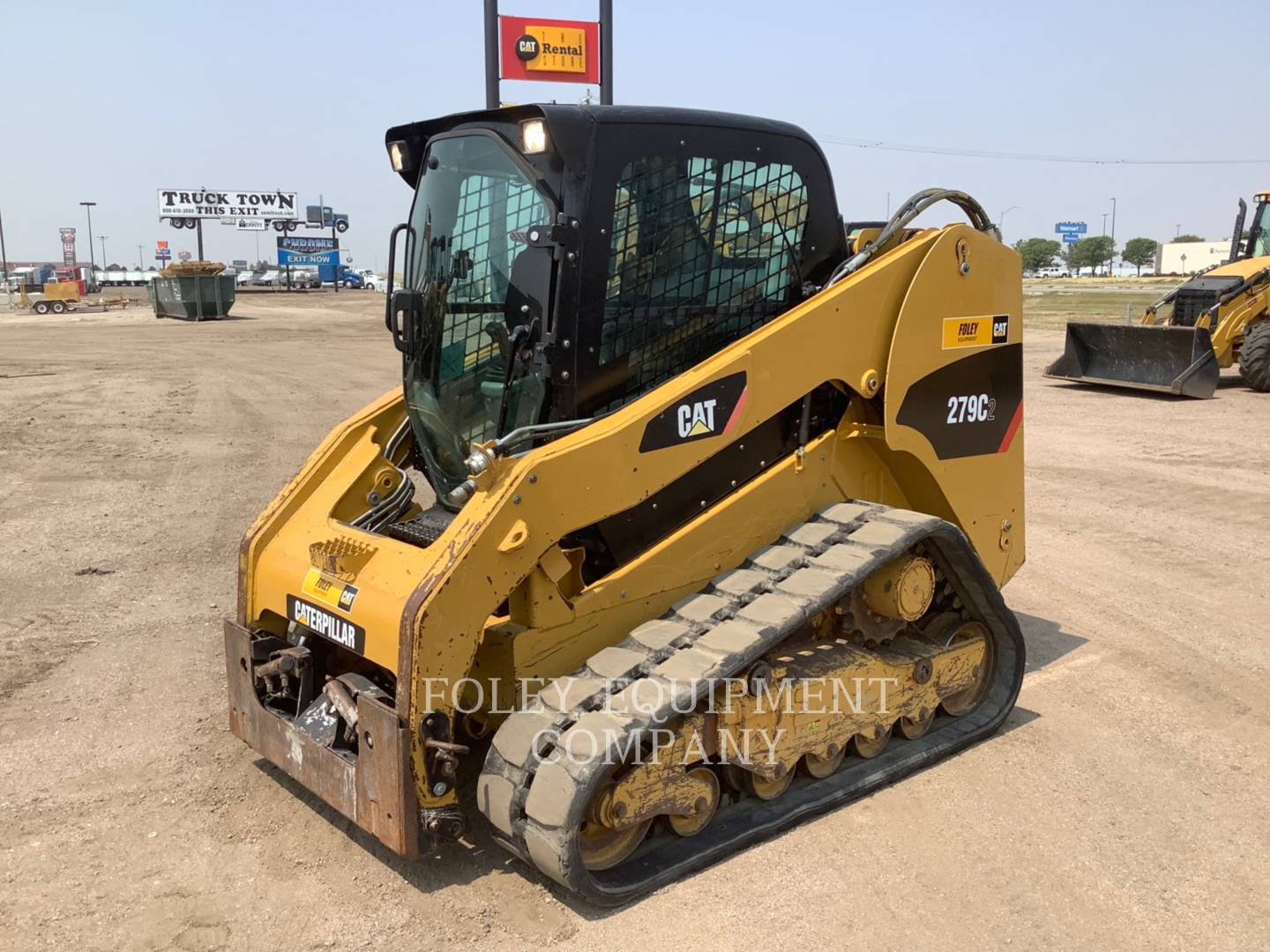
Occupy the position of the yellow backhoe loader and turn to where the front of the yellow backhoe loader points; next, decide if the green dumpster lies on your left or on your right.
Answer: on your right

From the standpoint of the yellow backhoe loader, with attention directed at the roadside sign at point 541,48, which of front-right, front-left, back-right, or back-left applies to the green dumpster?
front-left

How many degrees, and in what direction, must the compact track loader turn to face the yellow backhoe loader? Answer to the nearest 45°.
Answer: approximately 180°

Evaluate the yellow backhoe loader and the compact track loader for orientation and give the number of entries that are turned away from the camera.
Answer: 0

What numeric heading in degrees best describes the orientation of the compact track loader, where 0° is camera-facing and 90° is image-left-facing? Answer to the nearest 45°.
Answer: approximately 45°

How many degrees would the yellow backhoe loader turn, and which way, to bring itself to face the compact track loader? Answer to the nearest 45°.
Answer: approximately 45° to its left

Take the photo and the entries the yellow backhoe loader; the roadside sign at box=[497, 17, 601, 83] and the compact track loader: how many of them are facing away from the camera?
0

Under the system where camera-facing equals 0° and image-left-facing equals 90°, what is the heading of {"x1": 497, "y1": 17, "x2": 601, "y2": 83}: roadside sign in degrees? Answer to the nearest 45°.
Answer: approximately 0°

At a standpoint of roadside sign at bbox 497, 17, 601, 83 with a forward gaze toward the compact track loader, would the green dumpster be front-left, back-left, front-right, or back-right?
back-right

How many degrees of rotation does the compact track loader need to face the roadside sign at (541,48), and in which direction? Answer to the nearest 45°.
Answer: approximately 135° to its right

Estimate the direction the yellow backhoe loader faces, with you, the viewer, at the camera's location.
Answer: facing the viewer and to the left of the viewer

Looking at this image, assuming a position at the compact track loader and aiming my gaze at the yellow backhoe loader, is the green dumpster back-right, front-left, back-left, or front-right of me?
front-left

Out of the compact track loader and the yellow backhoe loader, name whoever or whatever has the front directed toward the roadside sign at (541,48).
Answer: the yellow backhoe loader

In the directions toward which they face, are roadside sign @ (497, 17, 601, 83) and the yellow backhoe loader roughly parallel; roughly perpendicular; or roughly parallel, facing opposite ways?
roughly perpendicular

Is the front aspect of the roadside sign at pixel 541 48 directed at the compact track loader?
yes
